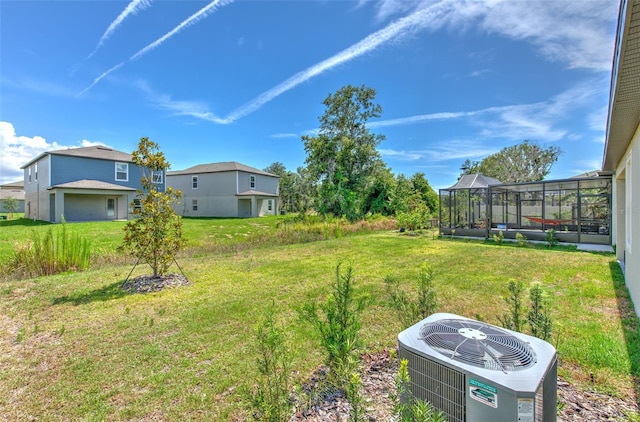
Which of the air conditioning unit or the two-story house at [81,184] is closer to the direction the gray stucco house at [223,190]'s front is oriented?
the two-story house

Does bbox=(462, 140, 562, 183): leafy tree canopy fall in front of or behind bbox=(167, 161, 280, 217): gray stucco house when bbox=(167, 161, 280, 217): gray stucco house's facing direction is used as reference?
behind

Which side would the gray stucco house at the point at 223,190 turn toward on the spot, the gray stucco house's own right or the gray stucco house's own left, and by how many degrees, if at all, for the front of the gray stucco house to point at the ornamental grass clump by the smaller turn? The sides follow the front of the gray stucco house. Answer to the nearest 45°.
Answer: approximately 135° to the gray stucco house's own left

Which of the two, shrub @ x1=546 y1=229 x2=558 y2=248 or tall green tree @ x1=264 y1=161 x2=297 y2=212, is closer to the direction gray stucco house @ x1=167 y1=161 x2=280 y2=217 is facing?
the tall green tree

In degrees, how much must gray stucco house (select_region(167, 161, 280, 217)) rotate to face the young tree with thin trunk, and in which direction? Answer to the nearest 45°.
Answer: approximately 135° to its left

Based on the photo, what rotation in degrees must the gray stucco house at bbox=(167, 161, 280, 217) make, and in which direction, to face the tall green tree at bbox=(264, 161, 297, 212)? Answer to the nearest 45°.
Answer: approximately 90° to its right

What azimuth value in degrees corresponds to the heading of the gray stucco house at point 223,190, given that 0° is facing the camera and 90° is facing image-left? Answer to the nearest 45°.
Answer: approximately 135°

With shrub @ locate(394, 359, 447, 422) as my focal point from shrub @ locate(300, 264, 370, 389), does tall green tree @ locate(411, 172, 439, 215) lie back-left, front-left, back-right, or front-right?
back-left

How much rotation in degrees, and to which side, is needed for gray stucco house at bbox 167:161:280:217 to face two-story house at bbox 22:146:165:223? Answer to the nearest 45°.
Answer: approximately 90° to its left
